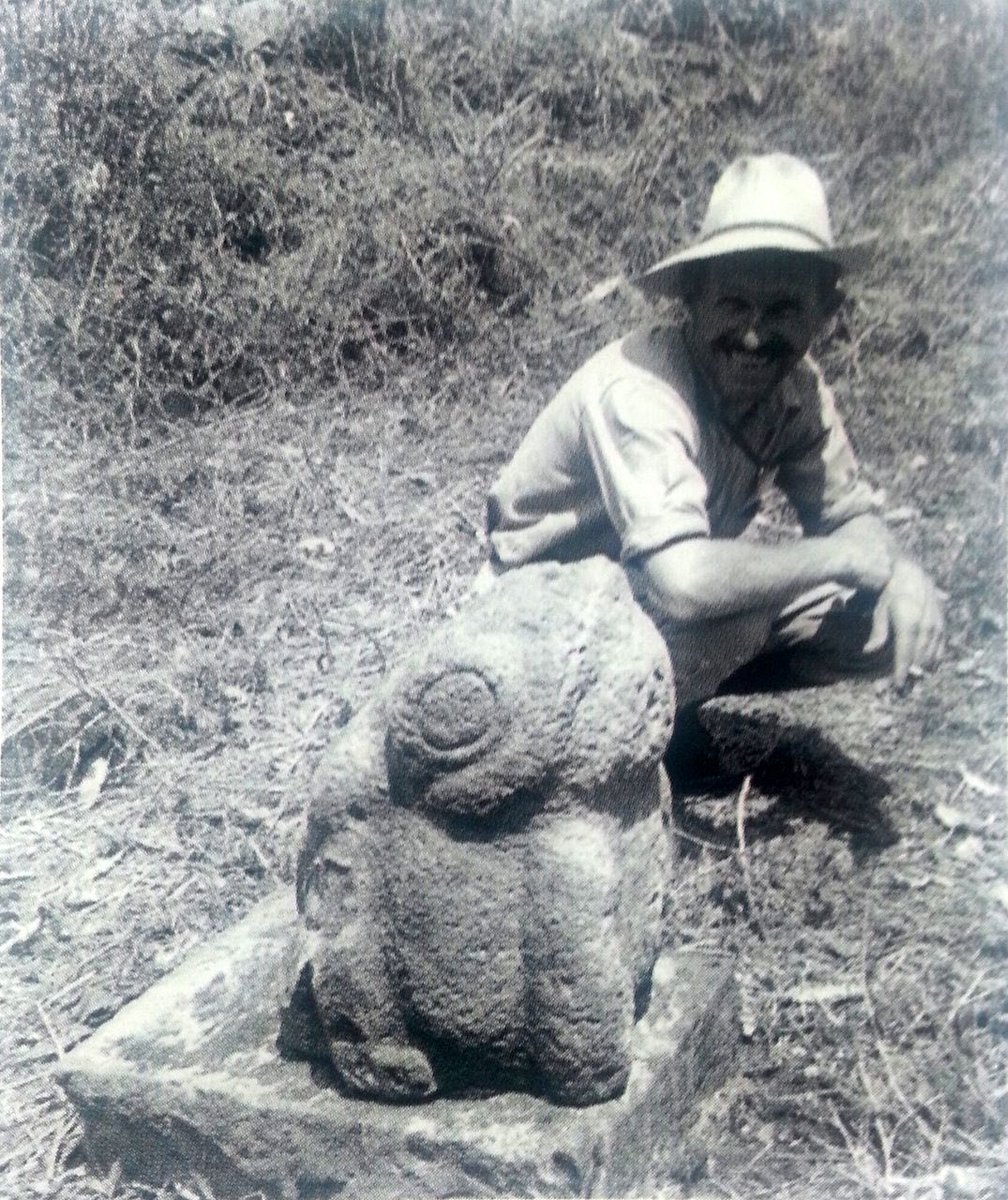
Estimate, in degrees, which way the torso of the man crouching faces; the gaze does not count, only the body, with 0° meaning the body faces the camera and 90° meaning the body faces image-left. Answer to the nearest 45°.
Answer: approximately 315°

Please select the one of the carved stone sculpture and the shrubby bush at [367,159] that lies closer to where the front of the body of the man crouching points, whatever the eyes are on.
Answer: the carved stone sculpture

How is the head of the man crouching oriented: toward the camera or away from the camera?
toward the camera

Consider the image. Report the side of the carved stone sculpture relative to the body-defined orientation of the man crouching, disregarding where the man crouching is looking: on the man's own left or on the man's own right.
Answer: on the man's own right

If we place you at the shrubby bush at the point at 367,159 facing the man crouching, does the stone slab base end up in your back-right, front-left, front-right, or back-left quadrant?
front-right

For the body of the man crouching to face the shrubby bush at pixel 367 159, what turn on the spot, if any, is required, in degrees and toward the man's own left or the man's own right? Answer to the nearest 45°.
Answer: approximately 180°

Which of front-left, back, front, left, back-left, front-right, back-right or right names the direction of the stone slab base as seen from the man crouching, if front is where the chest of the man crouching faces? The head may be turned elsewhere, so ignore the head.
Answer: right

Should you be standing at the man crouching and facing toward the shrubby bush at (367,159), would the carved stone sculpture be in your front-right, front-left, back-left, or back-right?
back-left
